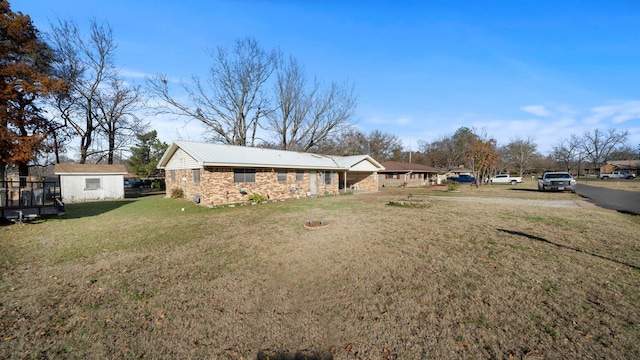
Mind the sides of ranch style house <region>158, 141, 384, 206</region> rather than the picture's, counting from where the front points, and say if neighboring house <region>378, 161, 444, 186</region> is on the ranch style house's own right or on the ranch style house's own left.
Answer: on the ranch style house's own left

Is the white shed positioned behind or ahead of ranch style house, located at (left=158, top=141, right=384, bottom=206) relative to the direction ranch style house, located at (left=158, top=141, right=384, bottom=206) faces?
behind

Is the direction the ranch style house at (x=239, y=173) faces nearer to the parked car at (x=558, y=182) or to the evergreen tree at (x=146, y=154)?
the parked car

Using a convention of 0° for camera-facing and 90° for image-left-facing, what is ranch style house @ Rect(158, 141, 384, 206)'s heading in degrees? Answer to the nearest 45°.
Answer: approximately 315°

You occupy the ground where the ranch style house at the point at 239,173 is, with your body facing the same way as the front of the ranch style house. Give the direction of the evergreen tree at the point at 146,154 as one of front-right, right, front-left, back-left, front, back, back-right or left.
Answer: back

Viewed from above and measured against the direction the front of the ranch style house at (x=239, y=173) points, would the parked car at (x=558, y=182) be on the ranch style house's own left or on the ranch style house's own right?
on the ranch style house's own left
